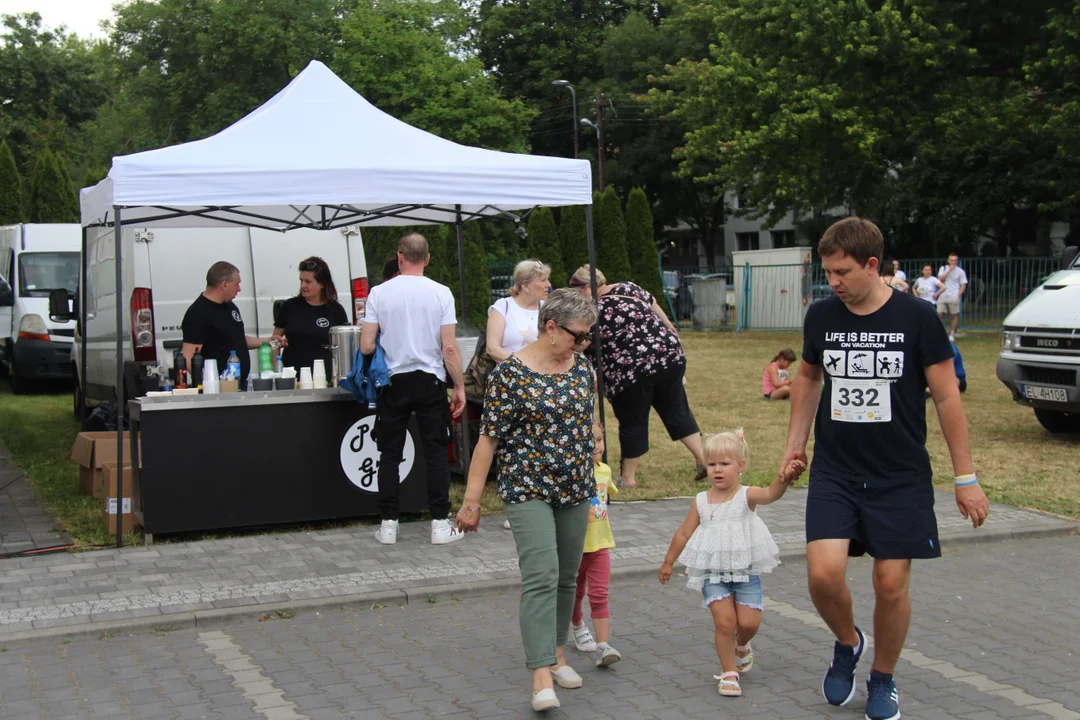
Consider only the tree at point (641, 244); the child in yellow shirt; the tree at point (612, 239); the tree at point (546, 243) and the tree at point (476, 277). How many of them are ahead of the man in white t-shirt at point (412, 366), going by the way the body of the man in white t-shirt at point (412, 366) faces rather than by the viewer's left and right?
4

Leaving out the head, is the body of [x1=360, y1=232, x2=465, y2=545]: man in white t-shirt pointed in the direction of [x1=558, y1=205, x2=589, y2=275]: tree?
yes

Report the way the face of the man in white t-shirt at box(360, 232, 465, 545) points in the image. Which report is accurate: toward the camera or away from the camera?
away from the camera

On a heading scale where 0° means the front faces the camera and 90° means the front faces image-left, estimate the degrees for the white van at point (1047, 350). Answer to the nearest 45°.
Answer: approximately 45°

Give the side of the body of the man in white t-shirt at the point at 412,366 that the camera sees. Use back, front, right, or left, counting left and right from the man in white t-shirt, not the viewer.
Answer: back

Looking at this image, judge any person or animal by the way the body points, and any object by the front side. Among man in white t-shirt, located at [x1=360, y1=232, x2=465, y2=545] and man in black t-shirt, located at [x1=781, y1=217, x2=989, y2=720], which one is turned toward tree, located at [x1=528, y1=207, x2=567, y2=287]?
the man in white t-shirt

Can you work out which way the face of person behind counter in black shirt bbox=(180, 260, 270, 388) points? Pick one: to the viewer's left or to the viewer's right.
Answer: to the viewer's right

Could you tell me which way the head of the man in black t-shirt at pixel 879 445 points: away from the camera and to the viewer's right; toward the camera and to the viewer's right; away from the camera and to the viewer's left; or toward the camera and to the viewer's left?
toward the camera and to the viewer's left

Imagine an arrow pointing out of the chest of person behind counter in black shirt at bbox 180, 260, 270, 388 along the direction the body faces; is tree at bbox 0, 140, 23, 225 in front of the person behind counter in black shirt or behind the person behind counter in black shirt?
behind

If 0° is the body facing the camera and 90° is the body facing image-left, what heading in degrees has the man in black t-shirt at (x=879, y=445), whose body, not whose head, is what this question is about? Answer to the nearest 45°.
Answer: approximately 0°
